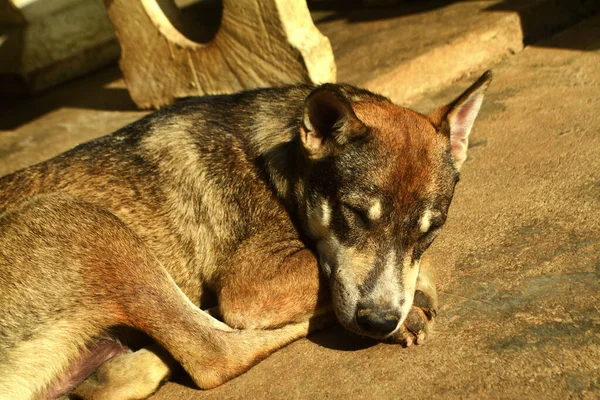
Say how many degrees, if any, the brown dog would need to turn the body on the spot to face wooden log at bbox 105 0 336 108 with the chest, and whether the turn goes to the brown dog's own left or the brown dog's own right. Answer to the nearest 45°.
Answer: approximately 90° to the brown dog's own left

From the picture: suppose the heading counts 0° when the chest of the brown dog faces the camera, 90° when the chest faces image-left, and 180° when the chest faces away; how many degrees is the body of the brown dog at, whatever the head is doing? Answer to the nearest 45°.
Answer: approximately 270°
